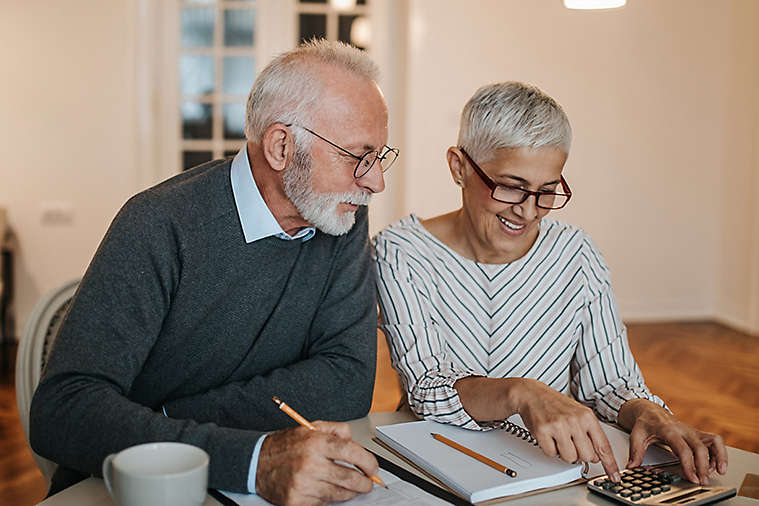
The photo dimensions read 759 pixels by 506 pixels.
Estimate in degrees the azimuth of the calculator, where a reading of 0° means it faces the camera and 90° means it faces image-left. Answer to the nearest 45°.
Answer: approximately 135°

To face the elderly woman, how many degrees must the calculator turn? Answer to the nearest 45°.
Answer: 0° — it already faces them

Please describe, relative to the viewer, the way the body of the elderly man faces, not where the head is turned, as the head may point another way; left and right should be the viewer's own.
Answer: facing the viewer and to the right of the viewer
